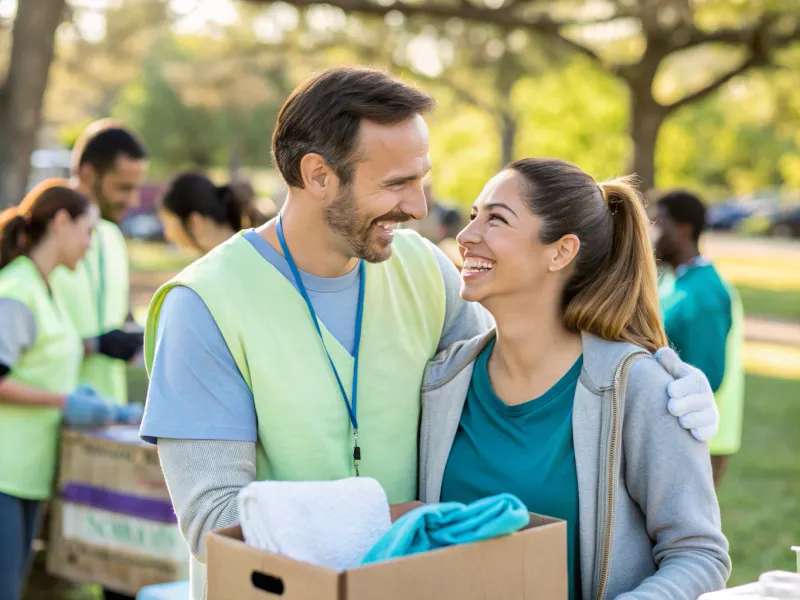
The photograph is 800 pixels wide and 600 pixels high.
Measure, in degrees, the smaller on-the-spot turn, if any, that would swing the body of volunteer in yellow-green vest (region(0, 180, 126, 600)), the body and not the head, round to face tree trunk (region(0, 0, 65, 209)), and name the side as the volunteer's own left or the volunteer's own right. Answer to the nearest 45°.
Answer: approximately 90° to the volunteer's own left

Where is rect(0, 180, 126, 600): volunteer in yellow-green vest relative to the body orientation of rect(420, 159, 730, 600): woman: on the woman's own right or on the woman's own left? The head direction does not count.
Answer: on the woman's own right

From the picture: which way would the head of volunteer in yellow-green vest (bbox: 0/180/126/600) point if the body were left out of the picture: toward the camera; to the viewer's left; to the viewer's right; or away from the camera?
to the viewer's right

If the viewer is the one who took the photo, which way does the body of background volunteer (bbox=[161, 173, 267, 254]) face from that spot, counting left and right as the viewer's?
facing to the left of the viewer

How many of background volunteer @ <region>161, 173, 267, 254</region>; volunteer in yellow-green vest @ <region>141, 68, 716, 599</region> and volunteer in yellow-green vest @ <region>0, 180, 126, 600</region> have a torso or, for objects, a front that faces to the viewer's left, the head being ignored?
1

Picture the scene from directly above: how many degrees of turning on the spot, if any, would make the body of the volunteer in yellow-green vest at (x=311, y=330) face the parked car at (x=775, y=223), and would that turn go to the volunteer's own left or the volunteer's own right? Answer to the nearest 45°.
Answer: approximately 135° to the volunteer's own left

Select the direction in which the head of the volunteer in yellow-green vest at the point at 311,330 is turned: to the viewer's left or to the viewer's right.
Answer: to the viewer's right

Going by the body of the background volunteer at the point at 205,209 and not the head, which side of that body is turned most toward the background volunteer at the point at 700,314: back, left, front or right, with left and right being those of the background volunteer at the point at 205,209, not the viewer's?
back

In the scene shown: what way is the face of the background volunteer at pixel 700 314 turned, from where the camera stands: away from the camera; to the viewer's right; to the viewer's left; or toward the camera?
to the viewer's left

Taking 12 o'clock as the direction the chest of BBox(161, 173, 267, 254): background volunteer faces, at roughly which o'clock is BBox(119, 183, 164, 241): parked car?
The parked car is roughly at 3 o'clock from the background volunteer.

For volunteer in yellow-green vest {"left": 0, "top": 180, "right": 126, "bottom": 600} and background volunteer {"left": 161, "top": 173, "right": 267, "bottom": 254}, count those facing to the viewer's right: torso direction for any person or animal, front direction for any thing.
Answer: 1
